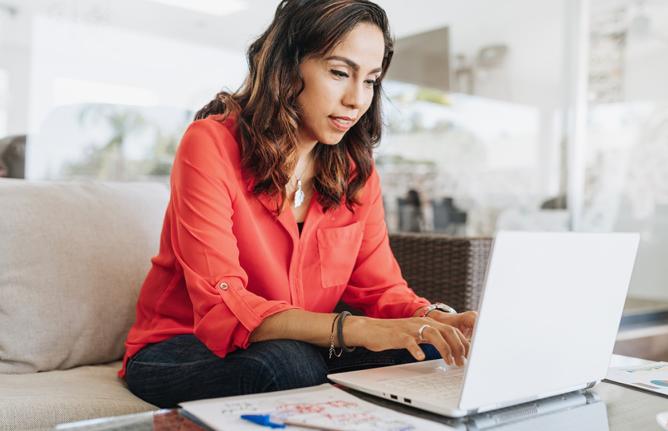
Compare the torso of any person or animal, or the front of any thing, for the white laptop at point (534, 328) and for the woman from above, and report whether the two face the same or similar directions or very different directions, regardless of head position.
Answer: very different directions

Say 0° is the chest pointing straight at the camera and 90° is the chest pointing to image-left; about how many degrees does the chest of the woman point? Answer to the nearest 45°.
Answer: approximately 315°

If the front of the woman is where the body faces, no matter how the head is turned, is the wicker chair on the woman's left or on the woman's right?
on the woman's left

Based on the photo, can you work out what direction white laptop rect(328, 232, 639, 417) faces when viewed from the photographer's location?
facing away from the viewer and to the left of the viewer

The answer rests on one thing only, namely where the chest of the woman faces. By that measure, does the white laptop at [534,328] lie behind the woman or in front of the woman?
in front

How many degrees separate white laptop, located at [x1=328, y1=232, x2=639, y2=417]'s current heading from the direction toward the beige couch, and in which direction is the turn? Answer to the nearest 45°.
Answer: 0° — it already faces it

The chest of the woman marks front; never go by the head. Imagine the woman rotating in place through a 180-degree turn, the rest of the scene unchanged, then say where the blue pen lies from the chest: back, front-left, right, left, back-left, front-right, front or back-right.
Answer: back-left

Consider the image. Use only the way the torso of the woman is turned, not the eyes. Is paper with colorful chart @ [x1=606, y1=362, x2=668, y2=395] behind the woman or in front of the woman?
in front

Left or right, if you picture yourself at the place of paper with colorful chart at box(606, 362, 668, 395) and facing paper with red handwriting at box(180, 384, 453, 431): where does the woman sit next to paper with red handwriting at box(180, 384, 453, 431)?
right
